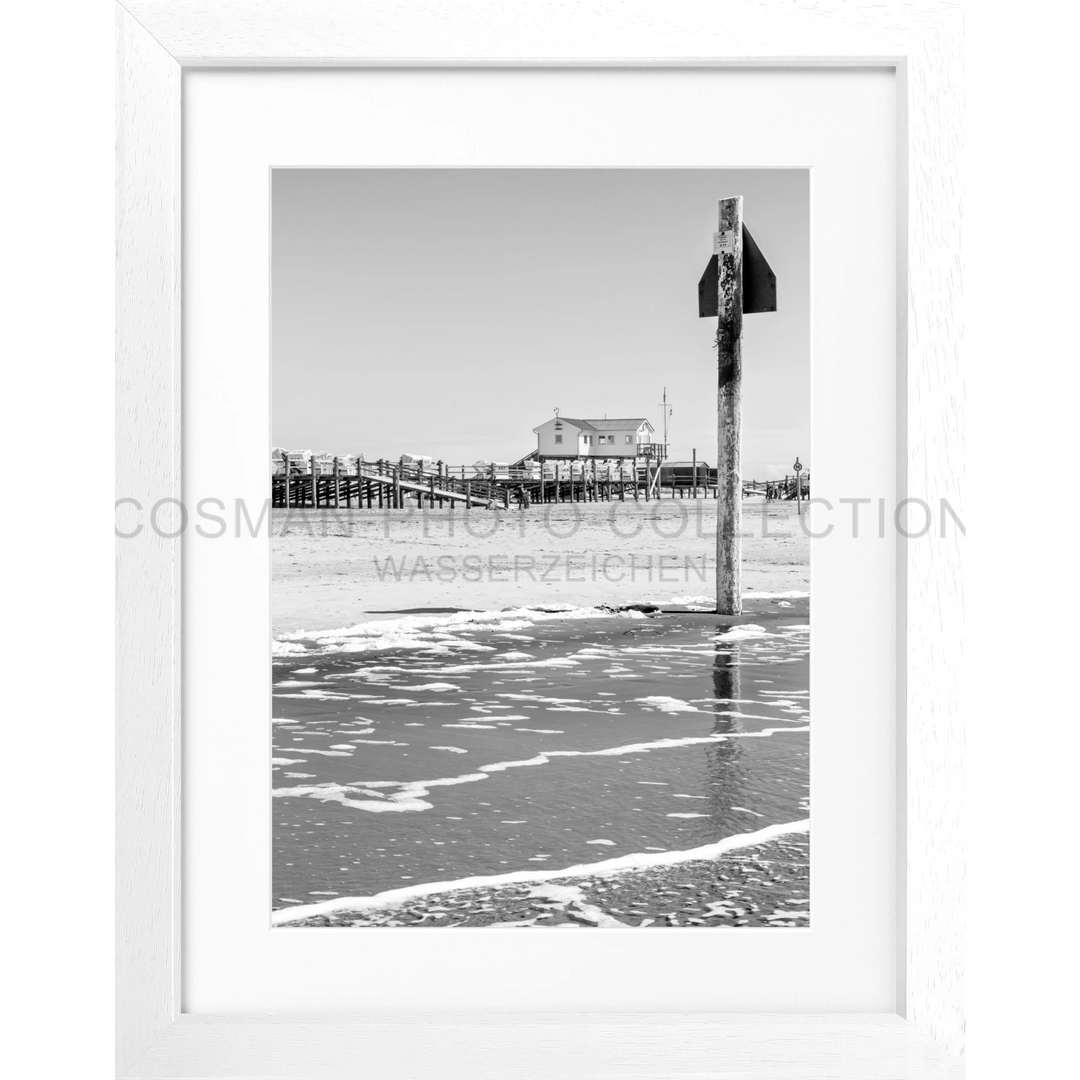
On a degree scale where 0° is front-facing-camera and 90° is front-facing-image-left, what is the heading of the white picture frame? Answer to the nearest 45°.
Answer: approximately 0°
